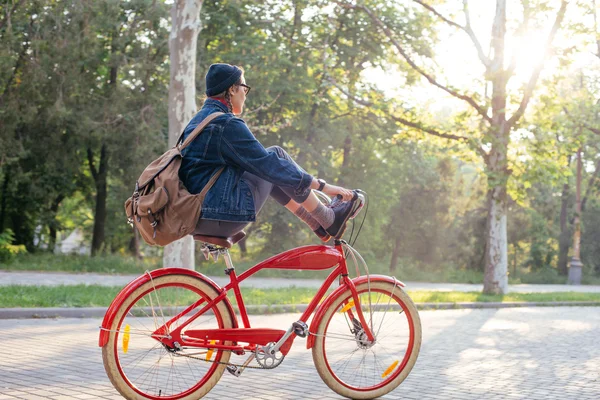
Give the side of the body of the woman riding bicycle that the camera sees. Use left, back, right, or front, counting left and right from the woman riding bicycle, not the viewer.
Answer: right

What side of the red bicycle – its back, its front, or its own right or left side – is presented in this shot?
right

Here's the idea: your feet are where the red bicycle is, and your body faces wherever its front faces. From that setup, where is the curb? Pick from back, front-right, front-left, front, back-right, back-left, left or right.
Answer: left

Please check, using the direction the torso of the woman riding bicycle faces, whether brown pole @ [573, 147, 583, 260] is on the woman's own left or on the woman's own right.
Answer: on the woman's own left

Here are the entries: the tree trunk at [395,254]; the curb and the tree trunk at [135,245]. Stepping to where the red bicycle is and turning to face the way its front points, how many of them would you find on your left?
3

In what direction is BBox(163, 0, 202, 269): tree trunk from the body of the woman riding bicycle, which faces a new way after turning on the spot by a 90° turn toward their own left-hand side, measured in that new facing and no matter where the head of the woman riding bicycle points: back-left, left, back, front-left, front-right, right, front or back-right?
front

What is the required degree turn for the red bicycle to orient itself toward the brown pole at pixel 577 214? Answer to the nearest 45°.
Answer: approximately 45° to its left

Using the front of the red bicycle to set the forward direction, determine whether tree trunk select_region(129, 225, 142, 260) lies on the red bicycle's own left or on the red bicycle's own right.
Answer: on the red bicycle's own left

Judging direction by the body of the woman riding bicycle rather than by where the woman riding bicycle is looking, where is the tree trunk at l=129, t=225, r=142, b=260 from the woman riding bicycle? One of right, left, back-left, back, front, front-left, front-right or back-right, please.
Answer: left

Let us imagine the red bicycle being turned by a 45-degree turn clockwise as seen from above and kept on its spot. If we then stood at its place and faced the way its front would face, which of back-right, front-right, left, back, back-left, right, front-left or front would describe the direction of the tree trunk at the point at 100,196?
back-left

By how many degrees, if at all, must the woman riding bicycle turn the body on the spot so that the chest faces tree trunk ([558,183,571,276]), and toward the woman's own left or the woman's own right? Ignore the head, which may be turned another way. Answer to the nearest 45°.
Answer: approximately 90° to the woman's own left

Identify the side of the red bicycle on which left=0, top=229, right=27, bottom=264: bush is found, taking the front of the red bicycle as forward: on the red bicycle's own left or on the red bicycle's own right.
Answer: on the red bicycle's own left
